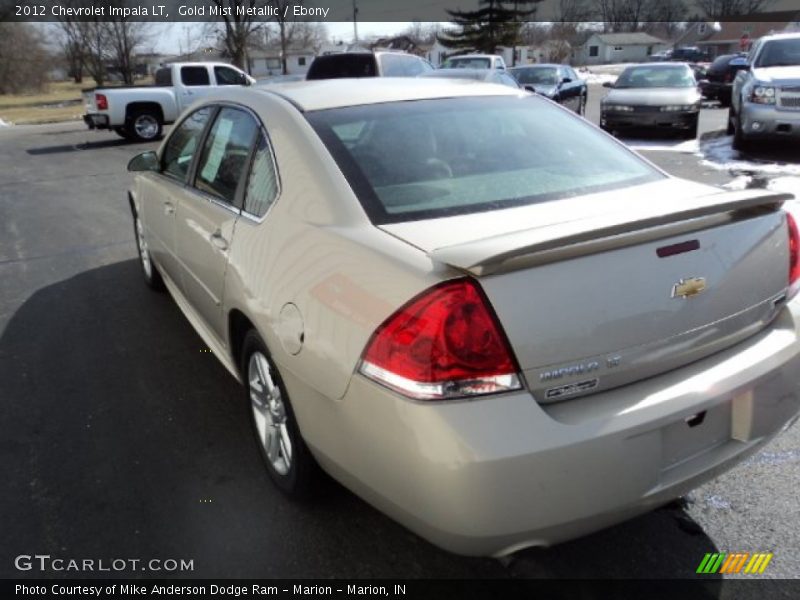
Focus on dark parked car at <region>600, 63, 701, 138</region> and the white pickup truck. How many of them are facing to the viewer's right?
1

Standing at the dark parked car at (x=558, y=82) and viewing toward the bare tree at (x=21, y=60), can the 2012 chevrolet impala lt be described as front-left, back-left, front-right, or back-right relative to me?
back-left

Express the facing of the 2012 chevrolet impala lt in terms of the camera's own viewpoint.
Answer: facing away from the viewer and to the left of the viewer

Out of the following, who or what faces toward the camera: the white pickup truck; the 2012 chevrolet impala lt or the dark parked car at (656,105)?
the dark parked car

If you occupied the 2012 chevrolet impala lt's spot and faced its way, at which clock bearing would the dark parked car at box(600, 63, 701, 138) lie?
The dark parked car is roughly at 2 o'clock from the 2012 chevrolet impala lt.

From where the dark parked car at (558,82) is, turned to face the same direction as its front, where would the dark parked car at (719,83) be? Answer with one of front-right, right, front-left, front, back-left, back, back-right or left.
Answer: left

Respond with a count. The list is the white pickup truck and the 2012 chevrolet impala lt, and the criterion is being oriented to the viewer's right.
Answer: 1

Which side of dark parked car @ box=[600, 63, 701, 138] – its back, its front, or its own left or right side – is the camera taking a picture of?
front
